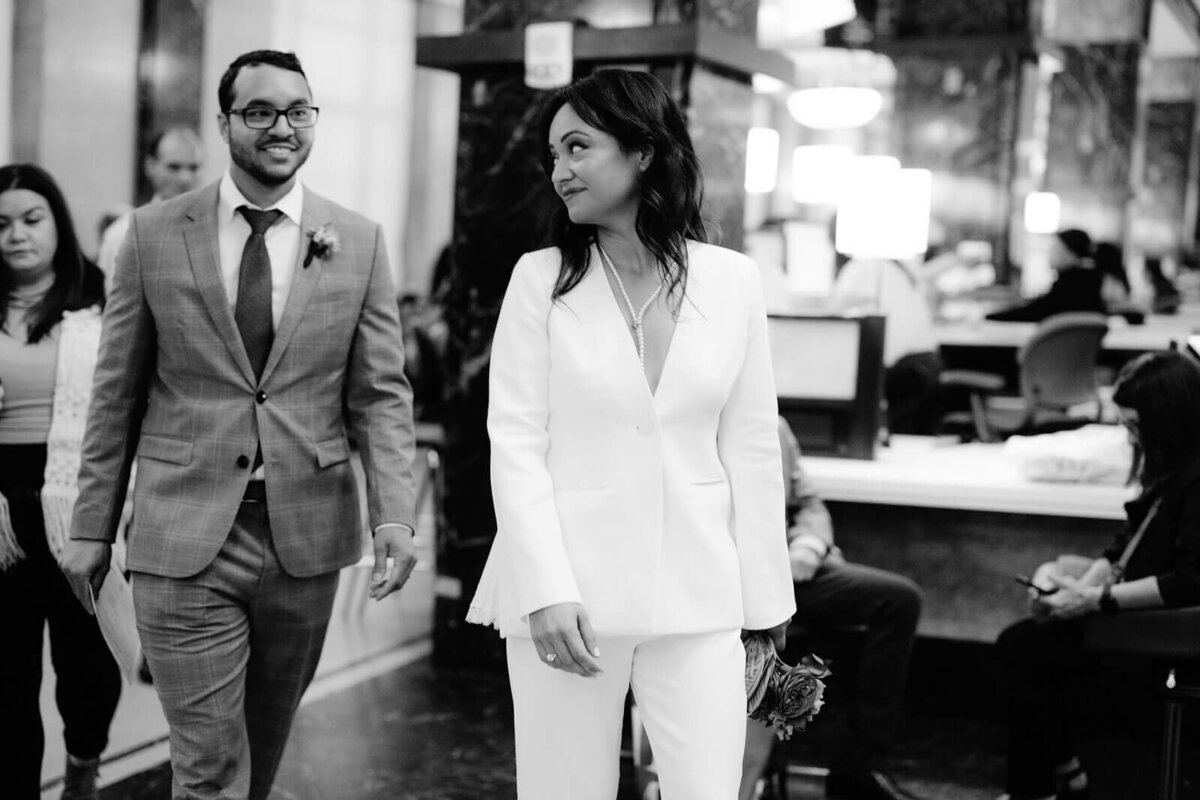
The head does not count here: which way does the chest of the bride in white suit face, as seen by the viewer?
toward the camera

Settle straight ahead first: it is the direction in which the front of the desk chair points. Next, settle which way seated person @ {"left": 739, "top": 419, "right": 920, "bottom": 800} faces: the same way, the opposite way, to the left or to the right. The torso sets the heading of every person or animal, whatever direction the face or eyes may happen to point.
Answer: the opposite way

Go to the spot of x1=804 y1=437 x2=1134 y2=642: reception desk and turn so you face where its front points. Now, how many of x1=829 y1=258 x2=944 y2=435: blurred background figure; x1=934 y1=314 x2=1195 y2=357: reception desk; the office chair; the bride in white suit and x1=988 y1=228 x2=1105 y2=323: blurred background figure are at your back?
4

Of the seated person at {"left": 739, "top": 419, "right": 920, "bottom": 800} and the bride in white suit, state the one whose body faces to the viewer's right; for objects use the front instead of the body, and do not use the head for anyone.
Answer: the seated person

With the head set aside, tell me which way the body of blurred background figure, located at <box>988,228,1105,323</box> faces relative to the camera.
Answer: to the viewer's left

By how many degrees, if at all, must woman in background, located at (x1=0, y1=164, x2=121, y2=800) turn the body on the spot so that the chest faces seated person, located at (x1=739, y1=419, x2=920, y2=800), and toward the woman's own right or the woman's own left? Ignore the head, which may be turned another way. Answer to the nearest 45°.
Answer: approximately 90° to the woman's own left

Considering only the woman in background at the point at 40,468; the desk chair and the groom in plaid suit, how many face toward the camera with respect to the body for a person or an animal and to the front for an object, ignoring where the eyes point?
2

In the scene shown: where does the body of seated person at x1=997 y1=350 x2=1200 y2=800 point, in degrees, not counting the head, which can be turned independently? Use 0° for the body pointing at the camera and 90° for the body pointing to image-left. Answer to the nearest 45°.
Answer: approximately 90°

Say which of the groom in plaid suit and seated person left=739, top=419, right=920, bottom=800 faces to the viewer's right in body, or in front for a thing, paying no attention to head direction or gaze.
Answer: the seated person
